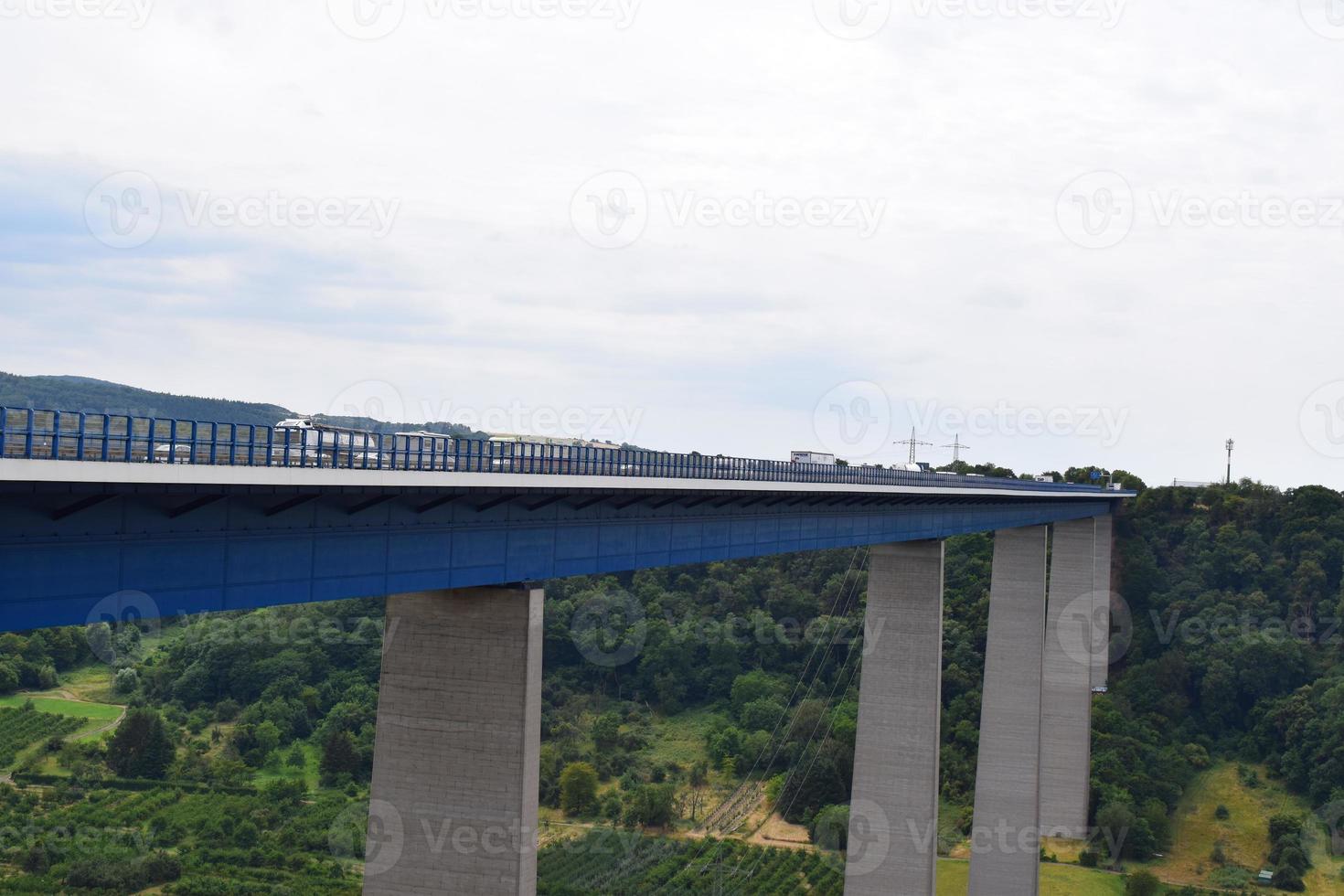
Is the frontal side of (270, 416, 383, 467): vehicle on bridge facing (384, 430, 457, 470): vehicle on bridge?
no

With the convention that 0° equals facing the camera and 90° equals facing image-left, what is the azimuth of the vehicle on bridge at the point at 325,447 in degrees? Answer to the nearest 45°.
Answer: approximately 45°
